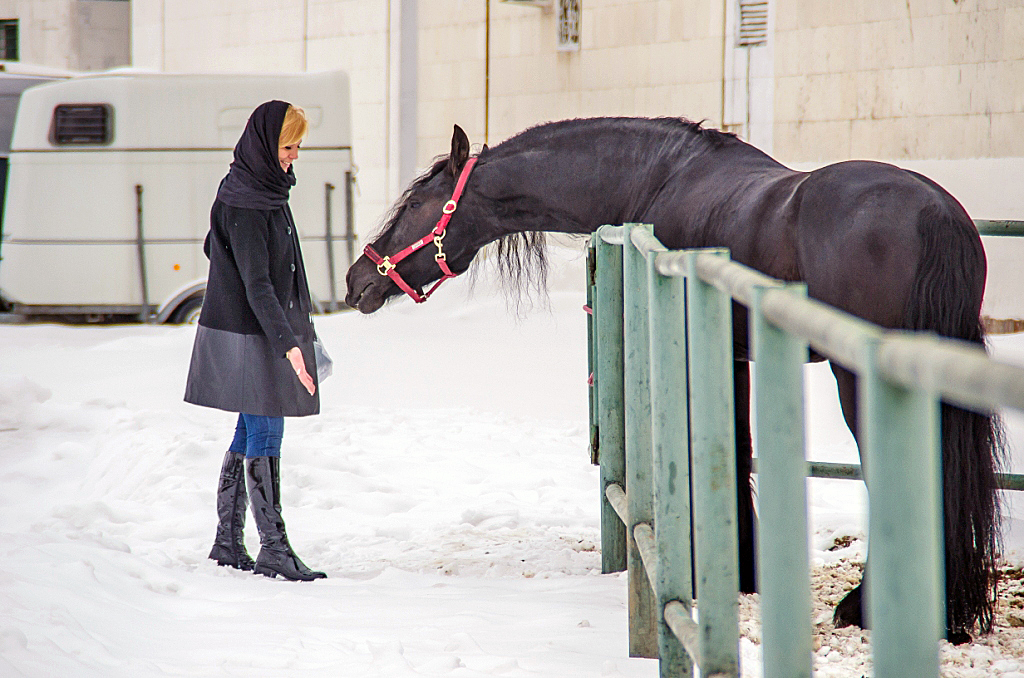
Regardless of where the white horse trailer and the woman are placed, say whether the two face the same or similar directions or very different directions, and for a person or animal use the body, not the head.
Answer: very different directions

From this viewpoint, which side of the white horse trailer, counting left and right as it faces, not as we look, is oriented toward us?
left

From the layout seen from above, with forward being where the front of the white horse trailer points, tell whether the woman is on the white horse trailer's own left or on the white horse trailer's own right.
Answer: on the white horse trailer's own left

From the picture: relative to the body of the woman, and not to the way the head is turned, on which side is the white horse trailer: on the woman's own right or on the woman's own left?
on the woman's own left

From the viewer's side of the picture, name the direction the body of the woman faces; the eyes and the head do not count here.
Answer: to the viewer's right

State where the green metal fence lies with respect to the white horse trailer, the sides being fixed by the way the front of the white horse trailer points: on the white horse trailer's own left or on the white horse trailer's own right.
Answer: on the white horse trailer's own left

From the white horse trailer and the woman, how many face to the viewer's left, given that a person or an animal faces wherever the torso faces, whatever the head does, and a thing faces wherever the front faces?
1

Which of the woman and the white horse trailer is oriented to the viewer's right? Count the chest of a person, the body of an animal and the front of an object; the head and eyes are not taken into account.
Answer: the woman

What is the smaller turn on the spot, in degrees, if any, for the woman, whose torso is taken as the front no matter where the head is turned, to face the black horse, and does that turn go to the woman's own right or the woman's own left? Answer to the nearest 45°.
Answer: approximately 45° to the woman's own right

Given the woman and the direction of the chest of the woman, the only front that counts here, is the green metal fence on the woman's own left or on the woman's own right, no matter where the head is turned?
on the woman's own right
